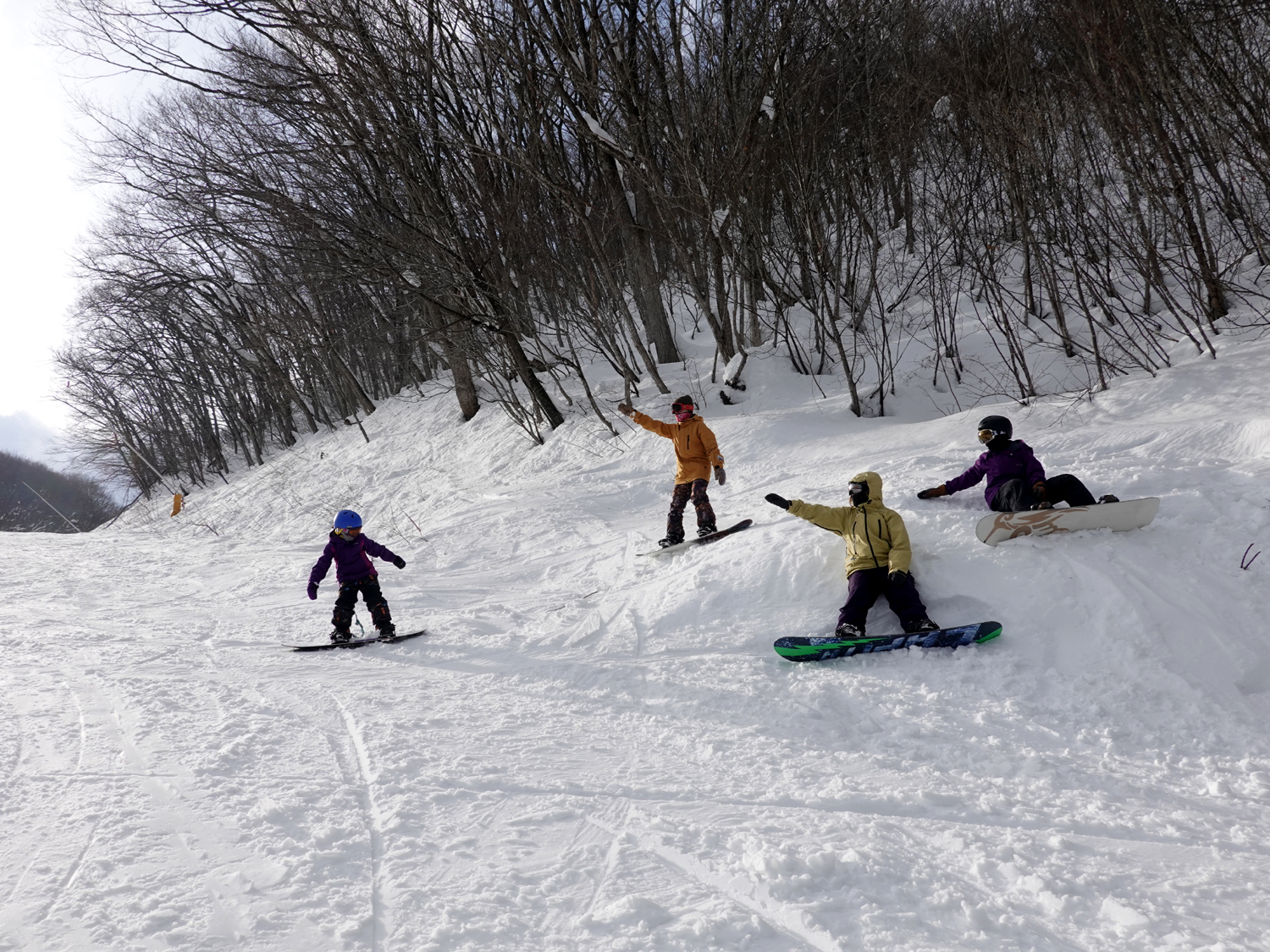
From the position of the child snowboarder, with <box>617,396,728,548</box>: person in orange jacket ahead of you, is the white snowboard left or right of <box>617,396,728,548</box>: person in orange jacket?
right

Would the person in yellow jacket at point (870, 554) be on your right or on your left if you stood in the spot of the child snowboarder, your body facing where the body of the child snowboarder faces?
on your left

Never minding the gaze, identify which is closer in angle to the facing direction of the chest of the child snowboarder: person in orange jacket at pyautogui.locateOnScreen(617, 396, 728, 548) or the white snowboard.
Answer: the white snowboard

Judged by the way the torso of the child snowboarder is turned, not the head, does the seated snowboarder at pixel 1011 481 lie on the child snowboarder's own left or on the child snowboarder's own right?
on the child snowboarder's own left

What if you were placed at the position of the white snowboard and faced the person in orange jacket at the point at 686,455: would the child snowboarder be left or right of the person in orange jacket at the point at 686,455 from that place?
left

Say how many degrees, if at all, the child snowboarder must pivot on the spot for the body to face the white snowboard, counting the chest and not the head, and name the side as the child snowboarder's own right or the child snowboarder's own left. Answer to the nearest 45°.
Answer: approximately 45° to the child snowboarder's own left

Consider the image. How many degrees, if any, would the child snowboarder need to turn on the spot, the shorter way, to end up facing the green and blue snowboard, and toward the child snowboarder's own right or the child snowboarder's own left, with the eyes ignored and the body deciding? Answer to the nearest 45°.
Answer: approximately 45° to the child snowboarder's own left

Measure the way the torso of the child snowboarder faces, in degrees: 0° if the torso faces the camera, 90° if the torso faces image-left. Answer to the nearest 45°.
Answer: approximately 0°

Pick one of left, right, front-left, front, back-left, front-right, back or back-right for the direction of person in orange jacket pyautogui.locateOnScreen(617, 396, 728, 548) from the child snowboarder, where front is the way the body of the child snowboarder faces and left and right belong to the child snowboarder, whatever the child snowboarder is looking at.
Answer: left

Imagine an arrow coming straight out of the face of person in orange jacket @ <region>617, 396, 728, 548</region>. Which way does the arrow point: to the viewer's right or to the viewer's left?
to the viewer's left
